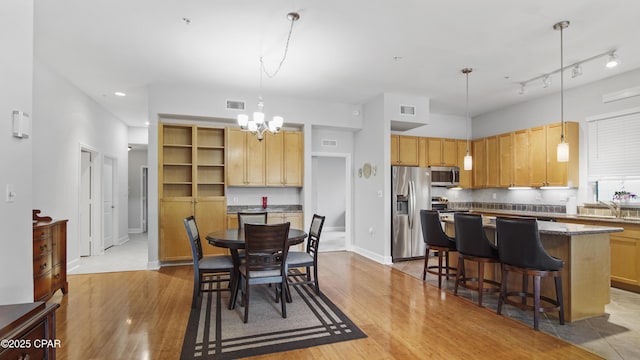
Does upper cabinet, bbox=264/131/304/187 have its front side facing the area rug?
yes

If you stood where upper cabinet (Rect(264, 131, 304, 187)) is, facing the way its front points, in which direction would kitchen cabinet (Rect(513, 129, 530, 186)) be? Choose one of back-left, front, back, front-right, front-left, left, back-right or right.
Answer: left

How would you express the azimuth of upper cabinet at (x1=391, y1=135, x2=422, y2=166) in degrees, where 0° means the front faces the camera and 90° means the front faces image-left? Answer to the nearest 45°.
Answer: approximately 0°

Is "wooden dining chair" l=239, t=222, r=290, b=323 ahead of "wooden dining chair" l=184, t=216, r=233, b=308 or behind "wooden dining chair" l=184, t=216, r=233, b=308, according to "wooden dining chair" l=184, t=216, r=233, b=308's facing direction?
ahead

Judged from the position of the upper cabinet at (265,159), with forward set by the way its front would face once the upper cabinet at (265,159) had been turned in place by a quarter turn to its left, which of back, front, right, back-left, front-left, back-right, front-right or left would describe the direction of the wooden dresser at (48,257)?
back-right

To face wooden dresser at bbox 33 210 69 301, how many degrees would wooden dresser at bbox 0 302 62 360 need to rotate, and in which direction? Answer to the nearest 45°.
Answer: approximately 135° to its left

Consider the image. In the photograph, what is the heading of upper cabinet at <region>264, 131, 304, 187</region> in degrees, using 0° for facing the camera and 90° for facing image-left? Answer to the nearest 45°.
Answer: approximately 0°

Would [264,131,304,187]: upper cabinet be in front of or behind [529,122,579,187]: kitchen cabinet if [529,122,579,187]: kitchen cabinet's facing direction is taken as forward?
in front

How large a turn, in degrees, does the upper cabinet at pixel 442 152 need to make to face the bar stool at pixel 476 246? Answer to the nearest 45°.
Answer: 0° — it already faces it

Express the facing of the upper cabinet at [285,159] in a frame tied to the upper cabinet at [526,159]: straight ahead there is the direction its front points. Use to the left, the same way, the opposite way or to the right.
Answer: to the left

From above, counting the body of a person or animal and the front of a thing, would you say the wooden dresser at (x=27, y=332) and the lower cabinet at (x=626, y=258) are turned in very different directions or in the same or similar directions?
very different directions
